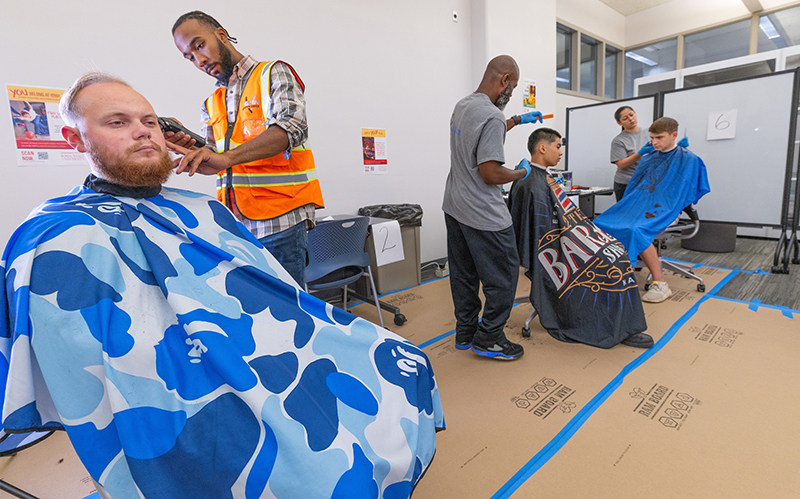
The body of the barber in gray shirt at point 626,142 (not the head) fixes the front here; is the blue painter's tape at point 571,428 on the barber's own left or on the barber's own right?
on the barber's own right

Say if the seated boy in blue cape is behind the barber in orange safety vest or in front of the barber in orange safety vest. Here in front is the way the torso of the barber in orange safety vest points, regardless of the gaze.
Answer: behind

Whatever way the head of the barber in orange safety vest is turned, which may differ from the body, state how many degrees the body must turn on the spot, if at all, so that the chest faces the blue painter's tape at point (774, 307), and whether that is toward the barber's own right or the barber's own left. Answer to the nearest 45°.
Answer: approximately 135° to the barber's own left

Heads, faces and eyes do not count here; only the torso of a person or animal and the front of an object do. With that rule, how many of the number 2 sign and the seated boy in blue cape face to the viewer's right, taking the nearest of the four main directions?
0

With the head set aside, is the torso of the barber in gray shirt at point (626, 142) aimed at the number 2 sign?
no

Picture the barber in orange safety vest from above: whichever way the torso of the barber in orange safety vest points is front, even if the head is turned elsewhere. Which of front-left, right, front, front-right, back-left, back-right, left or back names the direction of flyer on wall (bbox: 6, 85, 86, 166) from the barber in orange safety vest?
right

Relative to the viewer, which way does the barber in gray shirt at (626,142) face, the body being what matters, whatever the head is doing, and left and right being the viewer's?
facing the viewer and to the right of the viewer

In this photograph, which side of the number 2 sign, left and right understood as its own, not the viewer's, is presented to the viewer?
front

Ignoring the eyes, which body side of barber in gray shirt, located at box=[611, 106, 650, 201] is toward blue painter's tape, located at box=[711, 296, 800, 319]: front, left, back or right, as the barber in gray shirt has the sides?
front

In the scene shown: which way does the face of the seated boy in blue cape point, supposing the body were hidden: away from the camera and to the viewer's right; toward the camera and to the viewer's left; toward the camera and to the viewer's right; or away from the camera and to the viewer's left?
toward the camera and to the viewer's left

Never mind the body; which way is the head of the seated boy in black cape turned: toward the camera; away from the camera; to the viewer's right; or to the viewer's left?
to the viewer's right

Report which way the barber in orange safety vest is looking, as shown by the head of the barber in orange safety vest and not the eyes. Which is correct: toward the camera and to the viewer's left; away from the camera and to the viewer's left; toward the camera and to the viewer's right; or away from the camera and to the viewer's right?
toward the camera and to the viewer's left

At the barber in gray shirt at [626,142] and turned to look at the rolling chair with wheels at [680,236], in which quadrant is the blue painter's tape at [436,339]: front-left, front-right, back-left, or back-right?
front-right

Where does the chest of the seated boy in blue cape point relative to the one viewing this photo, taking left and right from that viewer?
facing the viewer and to the left of the viewer

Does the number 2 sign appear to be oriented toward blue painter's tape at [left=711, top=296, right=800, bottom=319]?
no

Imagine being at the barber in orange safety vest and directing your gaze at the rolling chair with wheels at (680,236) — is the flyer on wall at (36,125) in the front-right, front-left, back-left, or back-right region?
back-left

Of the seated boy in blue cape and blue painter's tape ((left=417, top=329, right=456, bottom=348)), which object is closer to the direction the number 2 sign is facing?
the blue painter's tape
